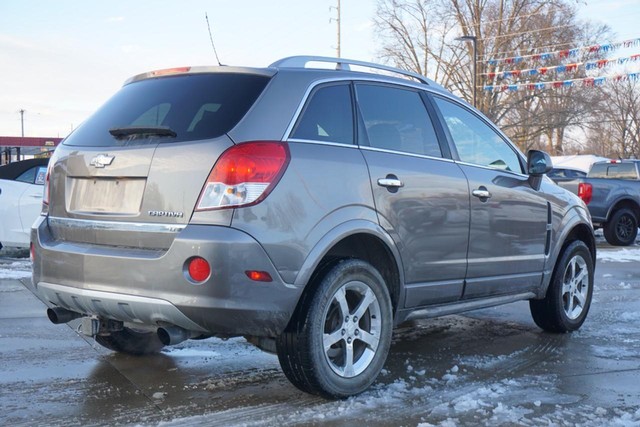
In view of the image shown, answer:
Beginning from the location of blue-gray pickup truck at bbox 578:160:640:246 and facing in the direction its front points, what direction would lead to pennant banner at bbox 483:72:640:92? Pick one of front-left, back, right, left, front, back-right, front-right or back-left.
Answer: front-left

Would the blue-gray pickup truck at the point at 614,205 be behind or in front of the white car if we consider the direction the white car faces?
in front

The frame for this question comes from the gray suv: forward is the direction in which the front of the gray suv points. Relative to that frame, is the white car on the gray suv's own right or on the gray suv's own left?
on the gray suv's own left

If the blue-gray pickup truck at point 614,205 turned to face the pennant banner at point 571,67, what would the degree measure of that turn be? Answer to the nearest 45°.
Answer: approximately 45° to its left

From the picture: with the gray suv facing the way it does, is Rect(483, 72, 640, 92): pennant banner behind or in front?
in front

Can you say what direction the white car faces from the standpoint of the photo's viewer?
facing to the right of the viewer

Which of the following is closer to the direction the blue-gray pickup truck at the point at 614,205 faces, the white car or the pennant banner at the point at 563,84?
the pennant banner

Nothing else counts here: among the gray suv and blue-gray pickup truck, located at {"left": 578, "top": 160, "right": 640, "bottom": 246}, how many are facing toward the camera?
0

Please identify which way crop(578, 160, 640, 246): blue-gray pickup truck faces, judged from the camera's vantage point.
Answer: facing away from the viewer and to the right of the viewer

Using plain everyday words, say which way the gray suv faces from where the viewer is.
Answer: facing away from the viewer and to the right of the viewer
